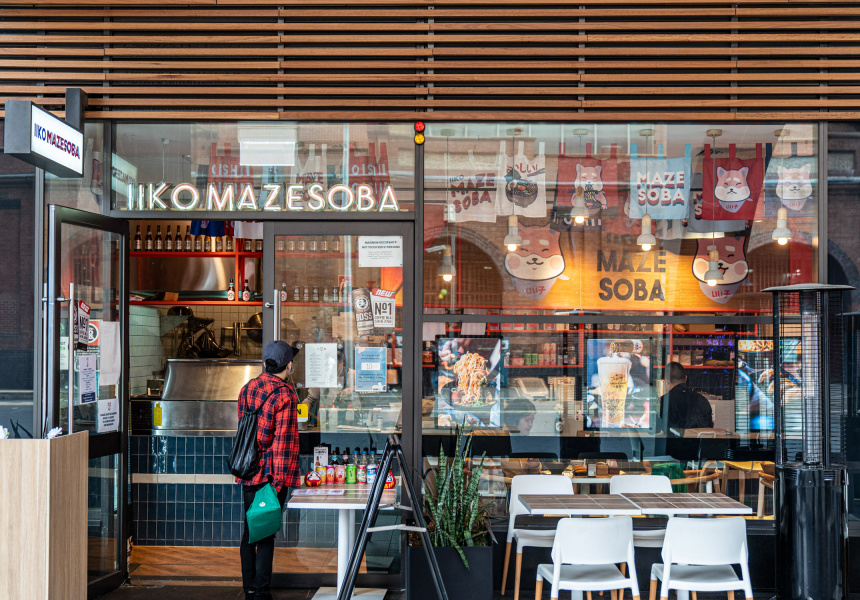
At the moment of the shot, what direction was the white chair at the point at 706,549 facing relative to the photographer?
facing away from the viewer

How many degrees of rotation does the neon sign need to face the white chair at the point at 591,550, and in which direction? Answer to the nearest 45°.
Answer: approximately 45° to its left

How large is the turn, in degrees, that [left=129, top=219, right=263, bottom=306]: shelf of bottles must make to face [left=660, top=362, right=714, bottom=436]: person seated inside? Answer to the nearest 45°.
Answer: approximately 45° to its left

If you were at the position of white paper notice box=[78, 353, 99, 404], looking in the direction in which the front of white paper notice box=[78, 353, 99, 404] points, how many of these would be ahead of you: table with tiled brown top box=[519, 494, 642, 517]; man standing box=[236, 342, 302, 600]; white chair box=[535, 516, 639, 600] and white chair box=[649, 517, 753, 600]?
4

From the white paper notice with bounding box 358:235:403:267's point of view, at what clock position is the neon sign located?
The neon sign is roughly at 3 o'clock from the white paper notice.

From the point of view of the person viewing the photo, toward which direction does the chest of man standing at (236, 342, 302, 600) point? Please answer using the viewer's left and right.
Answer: facing away from the viewer and to the right of the viewer

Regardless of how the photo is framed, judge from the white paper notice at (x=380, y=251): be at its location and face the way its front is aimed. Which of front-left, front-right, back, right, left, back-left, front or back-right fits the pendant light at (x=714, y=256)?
left

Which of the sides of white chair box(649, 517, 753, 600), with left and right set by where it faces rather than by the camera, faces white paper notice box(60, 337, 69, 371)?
left
